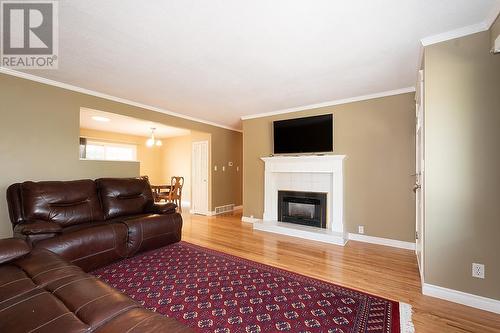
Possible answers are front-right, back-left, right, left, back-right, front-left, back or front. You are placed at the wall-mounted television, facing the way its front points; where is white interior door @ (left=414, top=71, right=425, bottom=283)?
left

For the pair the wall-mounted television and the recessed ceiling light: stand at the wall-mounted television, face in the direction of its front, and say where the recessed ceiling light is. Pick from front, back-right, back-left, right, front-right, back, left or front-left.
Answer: front-right

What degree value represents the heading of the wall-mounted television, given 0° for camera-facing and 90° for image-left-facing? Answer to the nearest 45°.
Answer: approximately 45°

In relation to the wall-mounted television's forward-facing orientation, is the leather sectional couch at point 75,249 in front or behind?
in front

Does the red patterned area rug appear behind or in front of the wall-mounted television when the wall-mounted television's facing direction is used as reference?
in front

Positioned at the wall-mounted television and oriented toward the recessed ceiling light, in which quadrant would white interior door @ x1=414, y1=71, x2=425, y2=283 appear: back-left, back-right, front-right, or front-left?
back-left
